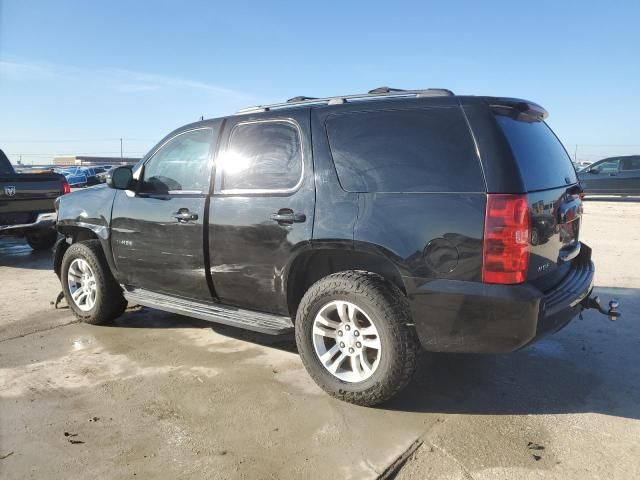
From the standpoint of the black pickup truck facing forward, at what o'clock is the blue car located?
The blue car is roughly at 12 o'clock from the black pickup truck.

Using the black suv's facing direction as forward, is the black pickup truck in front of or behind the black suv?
in front

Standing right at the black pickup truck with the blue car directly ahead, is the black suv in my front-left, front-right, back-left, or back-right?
back-right

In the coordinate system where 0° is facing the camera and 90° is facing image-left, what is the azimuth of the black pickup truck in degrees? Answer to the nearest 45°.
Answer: approximately 180°

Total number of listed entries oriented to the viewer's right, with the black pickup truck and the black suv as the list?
0

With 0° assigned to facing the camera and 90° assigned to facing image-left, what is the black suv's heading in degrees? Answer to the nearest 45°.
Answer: approximately 135°

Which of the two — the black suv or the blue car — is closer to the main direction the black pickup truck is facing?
the blue car

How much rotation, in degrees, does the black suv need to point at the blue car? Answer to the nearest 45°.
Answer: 0° — it already faces it
